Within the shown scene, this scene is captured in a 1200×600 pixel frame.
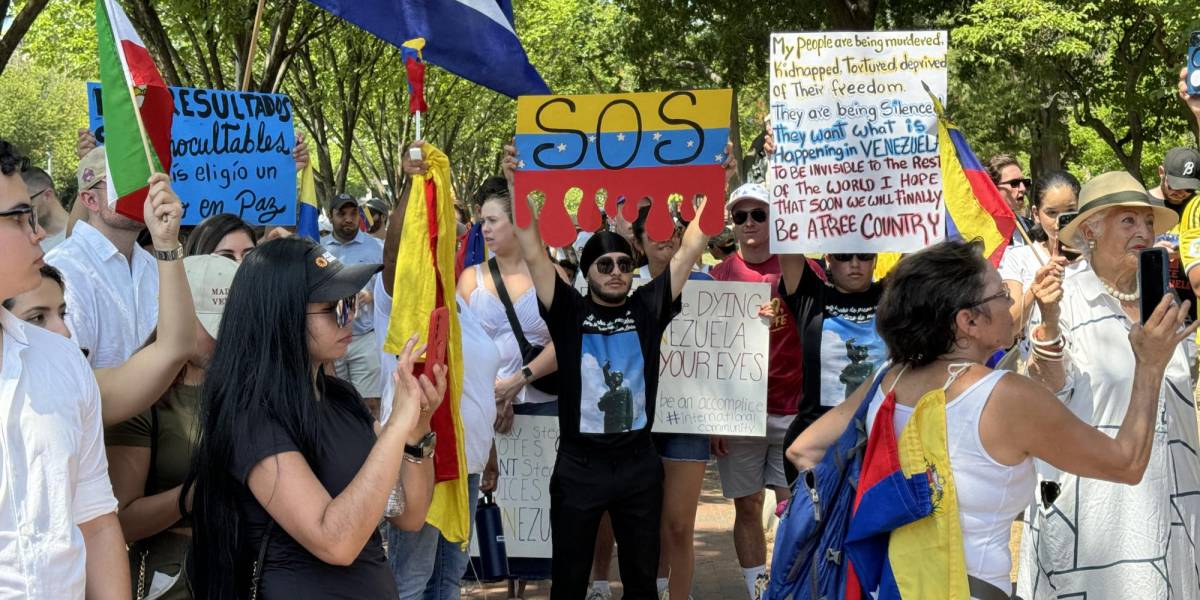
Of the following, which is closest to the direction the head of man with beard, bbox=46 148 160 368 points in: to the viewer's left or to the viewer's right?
to the viewer's right

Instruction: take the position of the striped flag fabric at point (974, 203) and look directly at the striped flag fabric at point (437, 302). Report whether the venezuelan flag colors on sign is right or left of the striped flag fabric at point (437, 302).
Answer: right

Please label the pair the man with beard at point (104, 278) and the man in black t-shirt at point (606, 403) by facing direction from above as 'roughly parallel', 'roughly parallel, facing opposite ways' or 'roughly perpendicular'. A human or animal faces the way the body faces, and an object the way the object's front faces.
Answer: roughly perpendicular

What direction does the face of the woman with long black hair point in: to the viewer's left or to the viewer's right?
to the viewer's right

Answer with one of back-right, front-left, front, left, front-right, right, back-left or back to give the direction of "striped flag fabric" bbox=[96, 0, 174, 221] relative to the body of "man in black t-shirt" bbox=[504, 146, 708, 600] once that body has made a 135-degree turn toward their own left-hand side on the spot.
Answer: back

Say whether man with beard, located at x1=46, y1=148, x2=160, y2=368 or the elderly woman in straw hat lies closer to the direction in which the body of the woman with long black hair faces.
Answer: the elderly woman in straw hat

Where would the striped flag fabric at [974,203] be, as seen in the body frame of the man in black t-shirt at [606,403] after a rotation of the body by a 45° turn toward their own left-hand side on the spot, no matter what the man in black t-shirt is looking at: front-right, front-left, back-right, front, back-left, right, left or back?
front-left

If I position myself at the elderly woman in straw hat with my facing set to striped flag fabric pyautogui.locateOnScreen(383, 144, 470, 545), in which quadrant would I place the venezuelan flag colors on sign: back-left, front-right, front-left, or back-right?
front-right

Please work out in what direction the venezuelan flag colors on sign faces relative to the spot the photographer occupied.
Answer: facing the viewer

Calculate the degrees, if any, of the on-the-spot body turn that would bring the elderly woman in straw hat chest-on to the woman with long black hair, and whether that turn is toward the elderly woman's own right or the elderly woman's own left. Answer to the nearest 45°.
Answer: approximately 90° to the elderly woman's own right

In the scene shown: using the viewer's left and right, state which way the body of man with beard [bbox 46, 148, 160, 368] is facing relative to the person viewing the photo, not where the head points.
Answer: facing the viewer and to the right of the viewer

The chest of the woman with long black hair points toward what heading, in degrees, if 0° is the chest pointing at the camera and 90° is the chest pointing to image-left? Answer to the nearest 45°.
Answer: approximately 270°

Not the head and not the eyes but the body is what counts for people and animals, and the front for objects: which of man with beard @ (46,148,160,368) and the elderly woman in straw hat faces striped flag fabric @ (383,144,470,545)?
the man with beard

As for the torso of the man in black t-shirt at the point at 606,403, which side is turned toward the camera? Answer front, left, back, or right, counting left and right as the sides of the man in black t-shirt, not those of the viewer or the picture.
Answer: front
